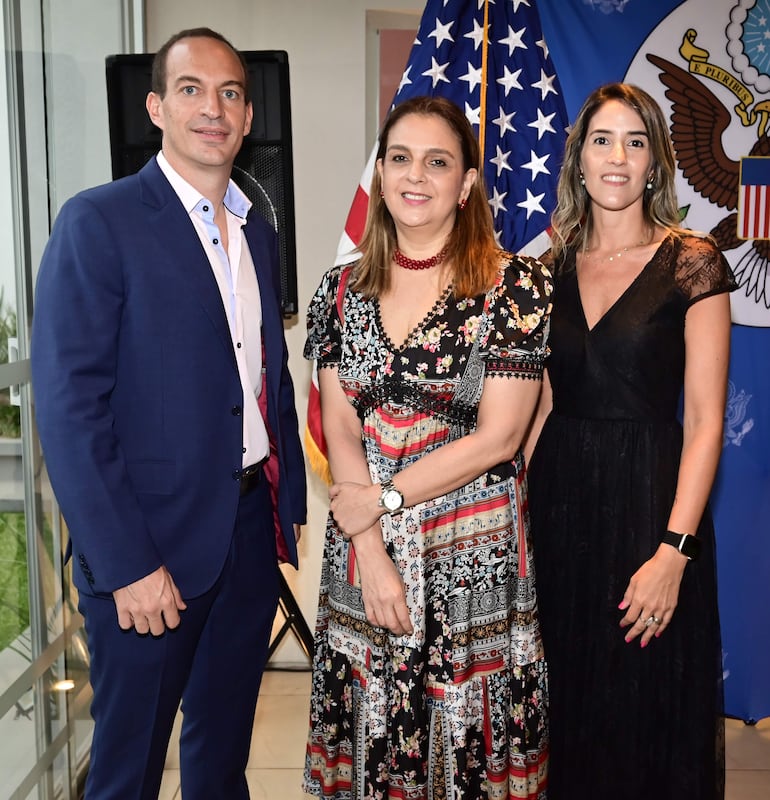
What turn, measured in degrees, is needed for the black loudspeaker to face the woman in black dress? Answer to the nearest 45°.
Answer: approximately 45° to its left

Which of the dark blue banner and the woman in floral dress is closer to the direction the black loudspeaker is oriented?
the woman in floral dress

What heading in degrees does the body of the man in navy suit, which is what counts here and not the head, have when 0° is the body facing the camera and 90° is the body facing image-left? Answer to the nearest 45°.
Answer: approximately 315°

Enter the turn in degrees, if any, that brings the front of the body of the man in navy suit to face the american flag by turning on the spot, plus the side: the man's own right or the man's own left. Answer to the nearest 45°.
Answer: approximately 90° to the man's own left

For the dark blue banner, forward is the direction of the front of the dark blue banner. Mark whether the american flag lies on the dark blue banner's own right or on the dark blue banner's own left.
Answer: on the dark blue banner's own right

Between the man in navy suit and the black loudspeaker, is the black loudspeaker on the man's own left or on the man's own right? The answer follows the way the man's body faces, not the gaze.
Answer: on the man's own left

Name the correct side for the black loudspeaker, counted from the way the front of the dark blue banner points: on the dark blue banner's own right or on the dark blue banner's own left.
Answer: on the dark blue banner's own right

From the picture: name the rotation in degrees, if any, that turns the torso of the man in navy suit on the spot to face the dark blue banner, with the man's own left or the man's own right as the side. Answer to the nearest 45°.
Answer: approximately 90° to the man's own left

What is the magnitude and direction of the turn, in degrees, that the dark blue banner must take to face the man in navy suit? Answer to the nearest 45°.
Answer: approximately 45° to its right
